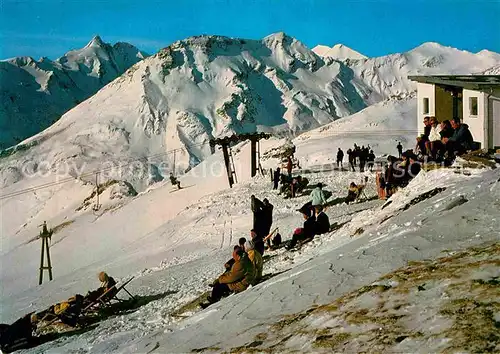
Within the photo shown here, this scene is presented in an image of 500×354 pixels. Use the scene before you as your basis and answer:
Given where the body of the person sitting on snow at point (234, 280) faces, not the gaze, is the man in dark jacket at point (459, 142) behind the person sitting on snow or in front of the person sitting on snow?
behind

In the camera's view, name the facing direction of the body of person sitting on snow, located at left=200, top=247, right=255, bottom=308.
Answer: to the viewer's left

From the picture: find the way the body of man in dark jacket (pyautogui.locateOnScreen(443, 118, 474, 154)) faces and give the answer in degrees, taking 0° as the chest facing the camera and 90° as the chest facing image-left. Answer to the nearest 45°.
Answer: approximately 90°

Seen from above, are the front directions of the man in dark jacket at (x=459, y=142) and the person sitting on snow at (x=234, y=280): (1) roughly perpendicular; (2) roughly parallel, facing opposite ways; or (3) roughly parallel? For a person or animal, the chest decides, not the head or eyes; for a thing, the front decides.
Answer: roughly parallel

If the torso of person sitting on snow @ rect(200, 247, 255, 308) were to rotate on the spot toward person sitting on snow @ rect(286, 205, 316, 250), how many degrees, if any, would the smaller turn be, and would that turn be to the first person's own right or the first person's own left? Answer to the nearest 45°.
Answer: approximately 135° to the first person's own right

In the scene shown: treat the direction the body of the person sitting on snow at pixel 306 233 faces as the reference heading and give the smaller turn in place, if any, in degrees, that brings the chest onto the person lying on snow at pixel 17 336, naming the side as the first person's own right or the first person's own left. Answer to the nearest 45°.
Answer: approximately 45° to the first person's own left

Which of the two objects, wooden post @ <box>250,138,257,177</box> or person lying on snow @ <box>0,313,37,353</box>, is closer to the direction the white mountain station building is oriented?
the person lying on snow

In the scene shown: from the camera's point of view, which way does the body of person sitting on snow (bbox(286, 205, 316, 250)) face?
to the viewer's left

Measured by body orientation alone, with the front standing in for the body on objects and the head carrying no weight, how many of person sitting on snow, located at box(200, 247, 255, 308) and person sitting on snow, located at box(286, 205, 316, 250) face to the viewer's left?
2

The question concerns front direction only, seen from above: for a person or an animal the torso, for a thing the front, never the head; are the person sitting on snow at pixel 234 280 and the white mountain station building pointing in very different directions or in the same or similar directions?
same or similar directions

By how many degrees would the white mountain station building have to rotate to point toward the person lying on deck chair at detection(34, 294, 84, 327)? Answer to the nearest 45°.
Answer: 0° — it already faces them

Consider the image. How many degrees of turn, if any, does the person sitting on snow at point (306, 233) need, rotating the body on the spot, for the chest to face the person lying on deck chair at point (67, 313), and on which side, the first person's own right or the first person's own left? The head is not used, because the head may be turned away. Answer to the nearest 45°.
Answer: approximately 45° to the first person's own left

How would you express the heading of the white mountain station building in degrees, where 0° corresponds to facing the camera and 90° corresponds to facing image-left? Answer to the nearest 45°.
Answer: approximately 45°

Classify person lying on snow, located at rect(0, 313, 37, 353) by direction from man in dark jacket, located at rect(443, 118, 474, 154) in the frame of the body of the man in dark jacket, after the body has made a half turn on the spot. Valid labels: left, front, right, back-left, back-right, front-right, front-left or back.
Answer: back-right

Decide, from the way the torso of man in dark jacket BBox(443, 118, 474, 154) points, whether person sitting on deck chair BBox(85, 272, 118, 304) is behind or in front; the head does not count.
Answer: in front

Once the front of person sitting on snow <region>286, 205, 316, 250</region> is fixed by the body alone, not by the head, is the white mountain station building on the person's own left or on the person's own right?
on the person's own right
